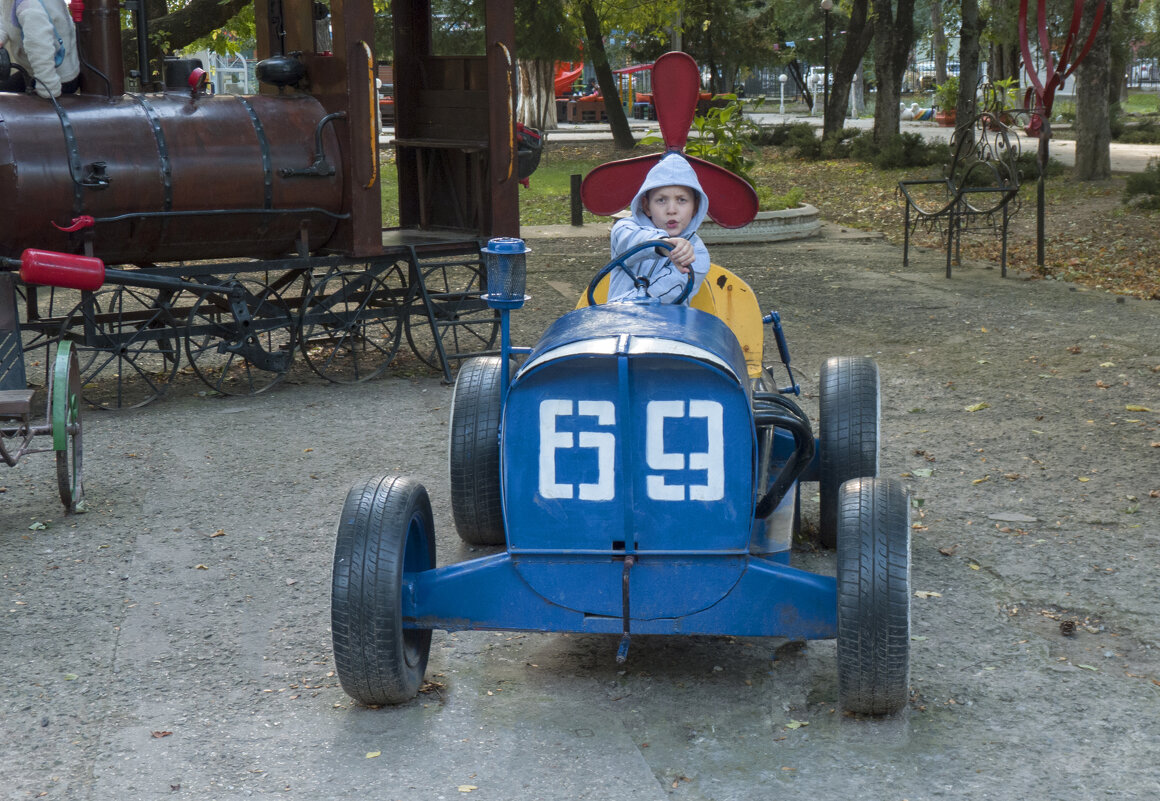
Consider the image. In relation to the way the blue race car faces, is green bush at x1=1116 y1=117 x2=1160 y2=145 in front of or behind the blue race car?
behind

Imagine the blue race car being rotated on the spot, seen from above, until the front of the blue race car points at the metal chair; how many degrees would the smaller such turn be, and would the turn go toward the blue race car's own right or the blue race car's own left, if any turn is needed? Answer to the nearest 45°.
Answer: approximately 180°

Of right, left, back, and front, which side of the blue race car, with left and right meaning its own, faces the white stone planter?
back

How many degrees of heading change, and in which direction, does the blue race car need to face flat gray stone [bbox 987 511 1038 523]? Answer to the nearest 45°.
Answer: approximately 135° to its left

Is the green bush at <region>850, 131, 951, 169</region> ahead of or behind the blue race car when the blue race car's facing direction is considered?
behind

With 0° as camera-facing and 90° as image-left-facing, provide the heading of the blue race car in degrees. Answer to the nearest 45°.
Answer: approximately 0°

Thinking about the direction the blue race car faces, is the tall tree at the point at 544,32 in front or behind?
behind

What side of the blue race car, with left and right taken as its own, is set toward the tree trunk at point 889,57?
back

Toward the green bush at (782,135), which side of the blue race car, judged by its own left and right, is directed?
back

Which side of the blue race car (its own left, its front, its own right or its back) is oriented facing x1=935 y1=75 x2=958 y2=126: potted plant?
back

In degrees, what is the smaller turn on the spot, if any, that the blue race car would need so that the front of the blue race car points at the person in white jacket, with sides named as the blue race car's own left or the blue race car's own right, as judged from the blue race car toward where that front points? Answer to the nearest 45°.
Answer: approximately 135° to the blue race car's own right
